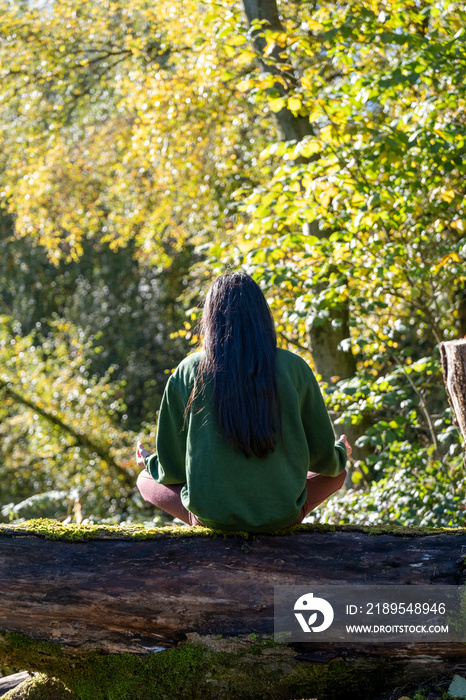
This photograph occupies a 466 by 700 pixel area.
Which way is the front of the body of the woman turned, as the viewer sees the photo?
away from the camera

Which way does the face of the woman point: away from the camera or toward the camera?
away from the camera
